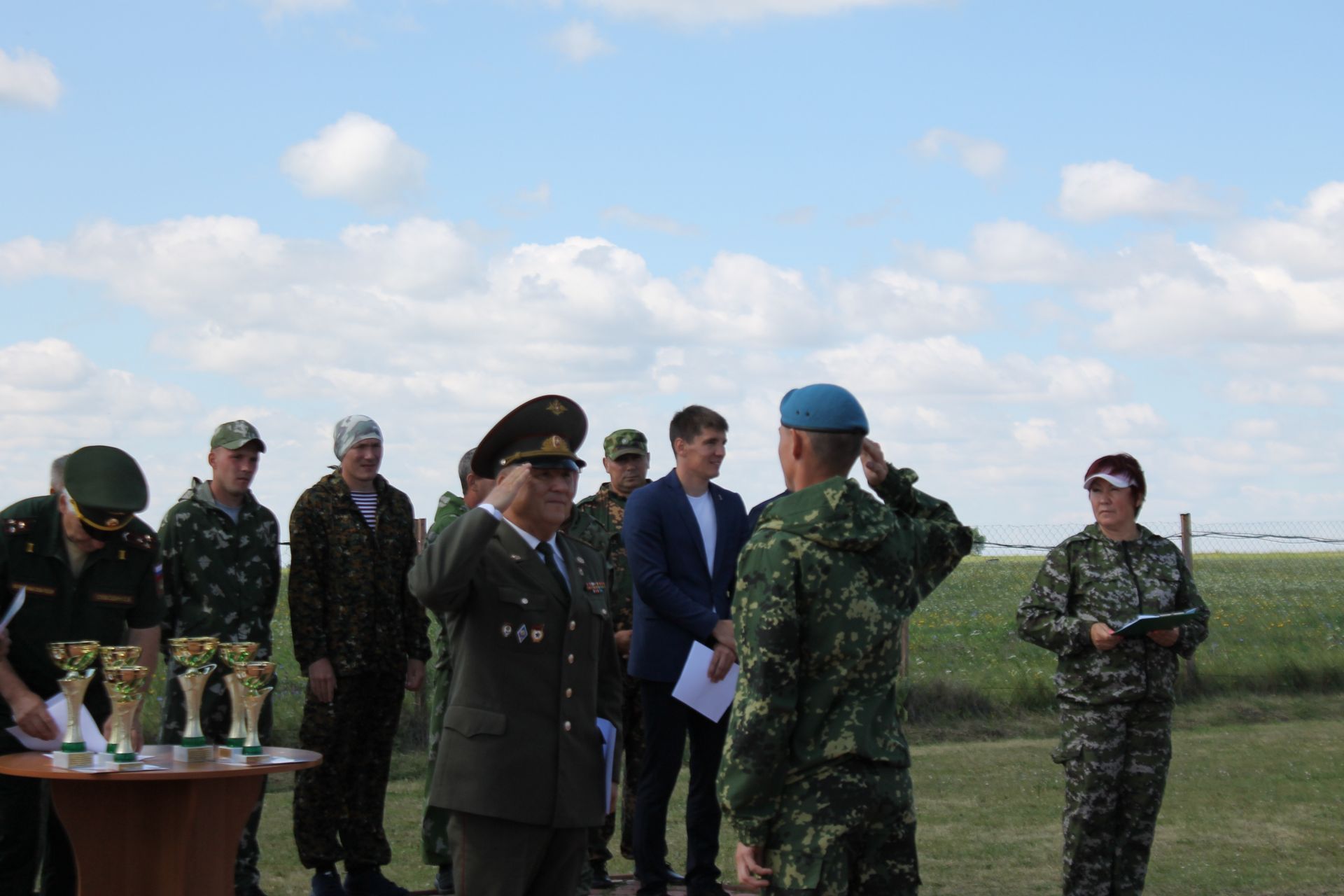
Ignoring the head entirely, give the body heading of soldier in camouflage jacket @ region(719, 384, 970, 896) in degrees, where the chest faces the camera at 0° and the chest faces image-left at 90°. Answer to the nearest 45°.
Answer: approximately 135°

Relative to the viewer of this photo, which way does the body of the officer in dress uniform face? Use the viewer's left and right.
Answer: facing the viewer and to the right of the viewer

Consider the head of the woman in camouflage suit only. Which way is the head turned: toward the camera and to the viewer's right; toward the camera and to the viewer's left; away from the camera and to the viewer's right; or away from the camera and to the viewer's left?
toward the camera and to the viewer's left

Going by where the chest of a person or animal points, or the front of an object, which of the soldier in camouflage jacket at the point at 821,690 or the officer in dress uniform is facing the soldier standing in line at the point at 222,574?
the soldier in camouflage jacket

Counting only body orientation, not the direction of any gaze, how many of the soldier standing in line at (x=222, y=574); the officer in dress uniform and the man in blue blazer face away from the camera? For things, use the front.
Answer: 0

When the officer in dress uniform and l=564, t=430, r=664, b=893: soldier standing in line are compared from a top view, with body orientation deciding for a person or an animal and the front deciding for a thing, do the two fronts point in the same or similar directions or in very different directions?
same or similar directions

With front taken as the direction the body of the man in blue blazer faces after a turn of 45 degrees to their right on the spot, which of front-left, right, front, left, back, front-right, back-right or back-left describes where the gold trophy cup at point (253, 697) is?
front-right

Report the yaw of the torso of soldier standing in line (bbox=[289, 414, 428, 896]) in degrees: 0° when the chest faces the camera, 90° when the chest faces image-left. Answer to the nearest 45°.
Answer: approximately 315°

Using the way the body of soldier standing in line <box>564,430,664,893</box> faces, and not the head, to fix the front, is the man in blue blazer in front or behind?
in front

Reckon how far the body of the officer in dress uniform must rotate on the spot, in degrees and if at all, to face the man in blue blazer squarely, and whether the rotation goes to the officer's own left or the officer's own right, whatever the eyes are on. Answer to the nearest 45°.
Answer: approximately 135° to the officer's own left

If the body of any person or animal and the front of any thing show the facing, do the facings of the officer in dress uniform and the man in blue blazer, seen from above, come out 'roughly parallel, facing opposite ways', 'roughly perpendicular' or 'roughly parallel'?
roughly parallel

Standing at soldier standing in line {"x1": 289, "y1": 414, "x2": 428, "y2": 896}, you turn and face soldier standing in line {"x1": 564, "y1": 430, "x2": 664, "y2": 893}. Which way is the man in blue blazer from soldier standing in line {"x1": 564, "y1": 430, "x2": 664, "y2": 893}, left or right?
right

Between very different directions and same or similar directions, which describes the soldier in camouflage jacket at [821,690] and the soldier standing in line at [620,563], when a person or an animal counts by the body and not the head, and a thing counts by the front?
very different directions
